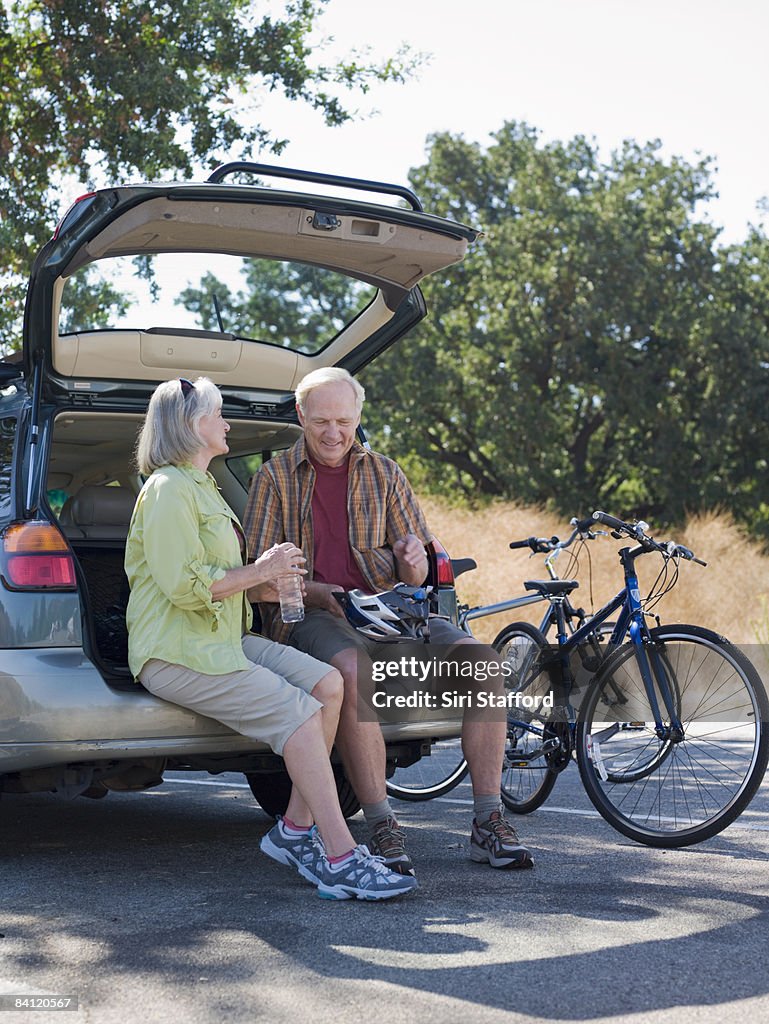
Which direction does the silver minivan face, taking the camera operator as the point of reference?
facing away from the viewer and to the left of the viewer

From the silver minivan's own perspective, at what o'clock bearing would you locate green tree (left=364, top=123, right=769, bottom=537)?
The green tree is roughly at 2 o'clock from the silver minivan.
